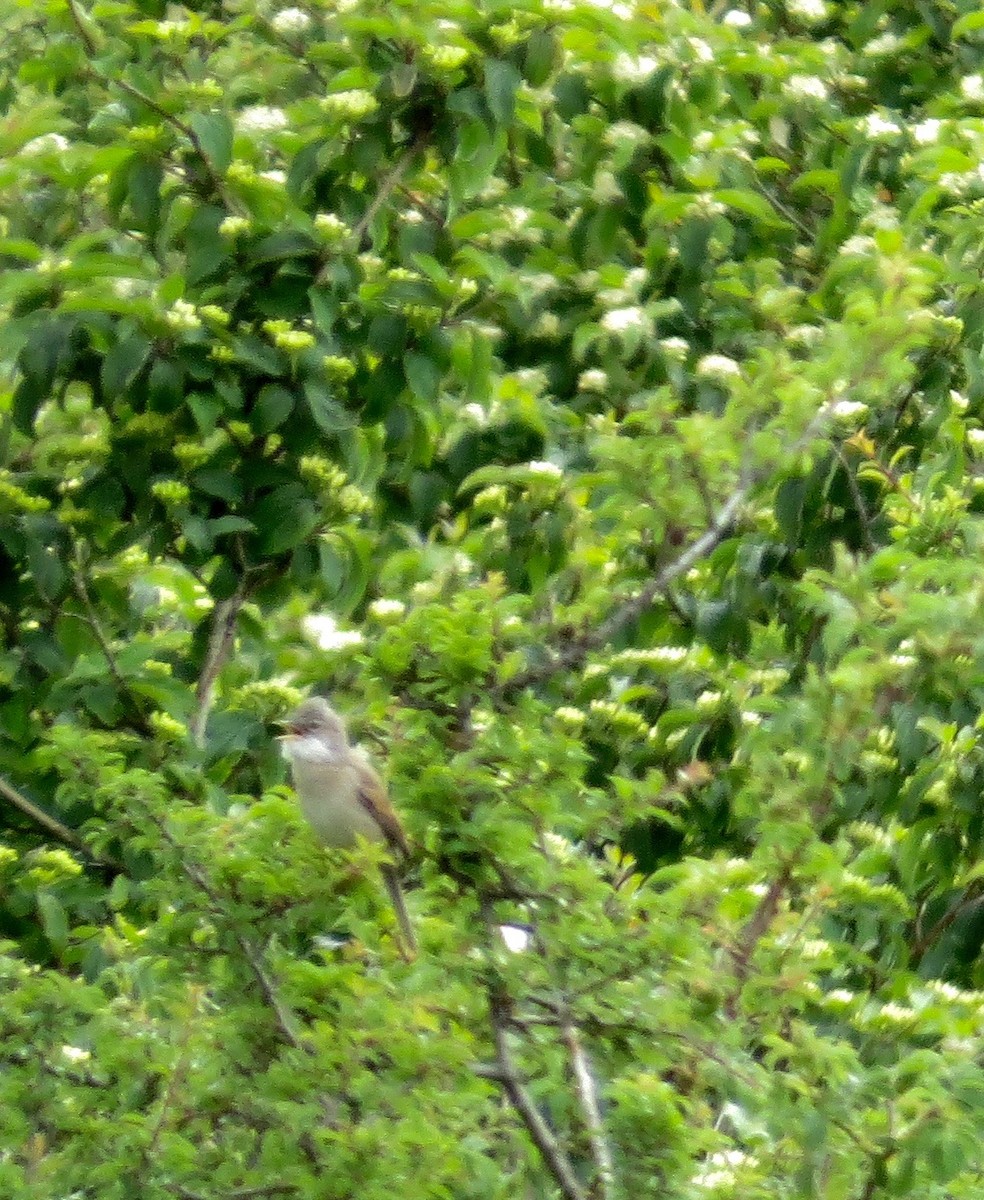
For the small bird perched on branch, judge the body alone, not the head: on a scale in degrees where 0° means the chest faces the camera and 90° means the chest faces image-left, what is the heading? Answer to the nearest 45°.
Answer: approximately 45°
